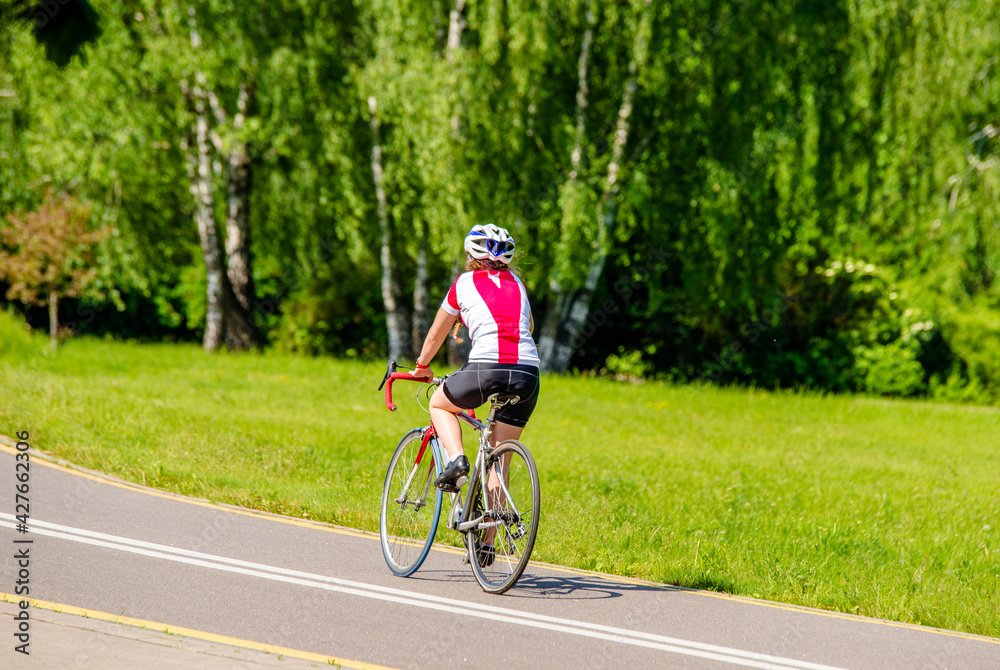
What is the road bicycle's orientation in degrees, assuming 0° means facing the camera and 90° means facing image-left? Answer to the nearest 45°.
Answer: approximately 135°

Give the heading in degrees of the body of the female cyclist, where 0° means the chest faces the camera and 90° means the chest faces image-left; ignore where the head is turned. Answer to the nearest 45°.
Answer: approximately 135°

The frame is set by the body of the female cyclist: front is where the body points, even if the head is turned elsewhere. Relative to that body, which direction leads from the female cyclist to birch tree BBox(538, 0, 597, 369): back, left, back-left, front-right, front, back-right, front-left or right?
front-right

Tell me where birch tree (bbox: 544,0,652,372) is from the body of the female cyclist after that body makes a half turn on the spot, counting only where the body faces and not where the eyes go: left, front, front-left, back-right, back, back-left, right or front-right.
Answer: back-left

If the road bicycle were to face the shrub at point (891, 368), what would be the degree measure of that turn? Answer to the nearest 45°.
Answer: approximately 90° to its right

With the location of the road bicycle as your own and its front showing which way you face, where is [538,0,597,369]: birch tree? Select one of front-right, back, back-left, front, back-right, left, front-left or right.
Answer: front-right

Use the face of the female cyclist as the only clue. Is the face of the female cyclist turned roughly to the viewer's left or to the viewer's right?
to the viewer's left
